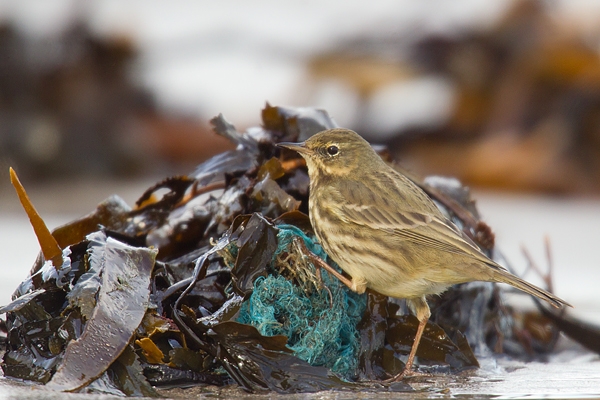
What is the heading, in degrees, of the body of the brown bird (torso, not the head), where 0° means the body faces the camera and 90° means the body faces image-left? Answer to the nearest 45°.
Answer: approximately 90°
